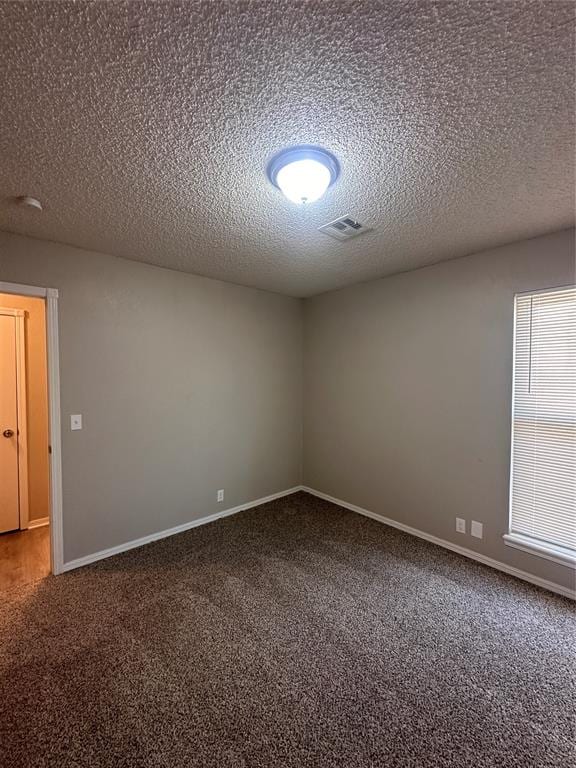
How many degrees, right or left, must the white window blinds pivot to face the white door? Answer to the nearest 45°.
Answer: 0° — it already faces it

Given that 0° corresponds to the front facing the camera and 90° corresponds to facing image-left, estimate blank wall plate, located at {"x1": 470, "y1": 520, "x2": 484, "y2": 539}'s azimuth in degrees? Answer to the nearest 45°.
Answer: approximately 45°

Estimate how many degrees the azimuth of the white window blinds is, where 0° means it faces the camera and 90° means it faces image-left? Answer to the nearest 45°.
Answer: approximately 45°
